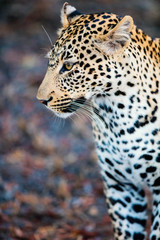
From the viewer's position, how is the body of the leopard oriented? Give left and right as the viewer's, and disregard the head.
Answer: facing the viewer and to the left of the viewer
